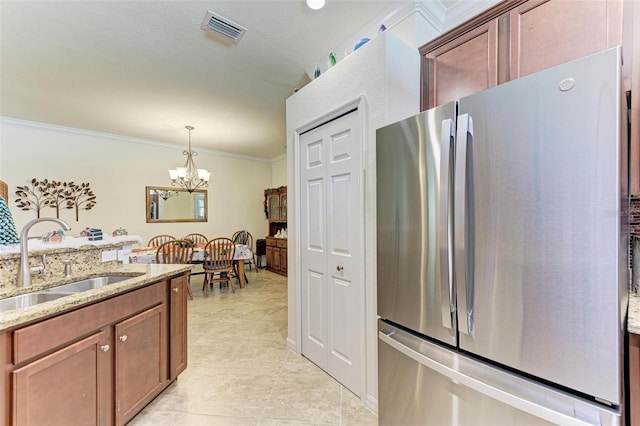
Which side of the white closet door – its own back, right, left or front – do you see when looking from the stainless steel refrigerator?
left

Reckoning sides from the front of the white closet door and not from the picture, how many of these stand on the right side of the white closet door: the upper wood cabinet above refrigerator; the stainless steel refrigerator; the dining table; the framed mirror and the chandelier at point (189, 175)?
3

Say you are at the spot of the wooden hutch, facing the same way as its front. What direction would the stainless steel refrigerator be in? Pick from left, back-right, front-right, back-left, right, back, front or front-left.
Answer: front-left

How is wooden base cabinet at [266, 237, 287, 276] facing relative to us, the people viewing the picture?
facing the viewer and to the left of the viewer

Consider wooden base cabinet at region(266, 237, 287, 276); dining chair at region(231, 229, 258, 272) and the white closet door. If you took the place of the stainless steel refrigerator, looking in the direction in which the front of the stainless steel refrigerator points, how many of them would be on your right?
3

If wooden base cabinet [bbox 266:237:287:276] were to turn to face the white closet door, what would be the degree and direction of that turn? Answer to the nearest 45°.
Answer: approximately 45° to its left

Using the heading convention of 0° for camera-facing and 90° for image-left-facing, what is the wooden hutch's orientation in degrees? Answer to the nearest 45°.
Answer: approximately 45°

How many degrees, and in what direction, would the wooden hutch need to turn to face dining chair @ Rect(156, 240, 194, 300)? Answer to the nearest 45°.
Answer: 0° — it already faces it

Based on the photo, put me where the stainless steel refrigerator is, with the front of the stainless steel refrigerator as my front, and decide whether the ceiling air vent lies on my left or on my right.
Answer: on my right

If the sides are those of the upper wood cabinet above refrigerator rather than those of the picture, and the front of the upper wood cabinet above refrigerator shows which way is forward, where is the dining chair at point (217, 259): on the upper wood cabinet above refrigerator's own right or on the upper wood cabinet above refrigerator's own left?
on the upper wood cabinet above refrigerator's own right

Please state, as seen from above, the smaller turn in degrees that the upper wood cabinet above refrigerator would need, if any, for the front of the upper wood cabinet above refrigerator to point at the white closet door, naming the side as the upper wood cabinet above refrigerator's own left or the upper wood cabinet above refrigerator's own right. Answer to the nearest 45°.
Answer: approximately 45° to the upper wood cabinet above refrigerator's own right

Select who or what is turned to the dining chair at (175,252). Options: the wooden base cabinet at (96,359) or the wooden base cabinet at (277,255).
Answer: the wooden base cabinet at (277,255)
